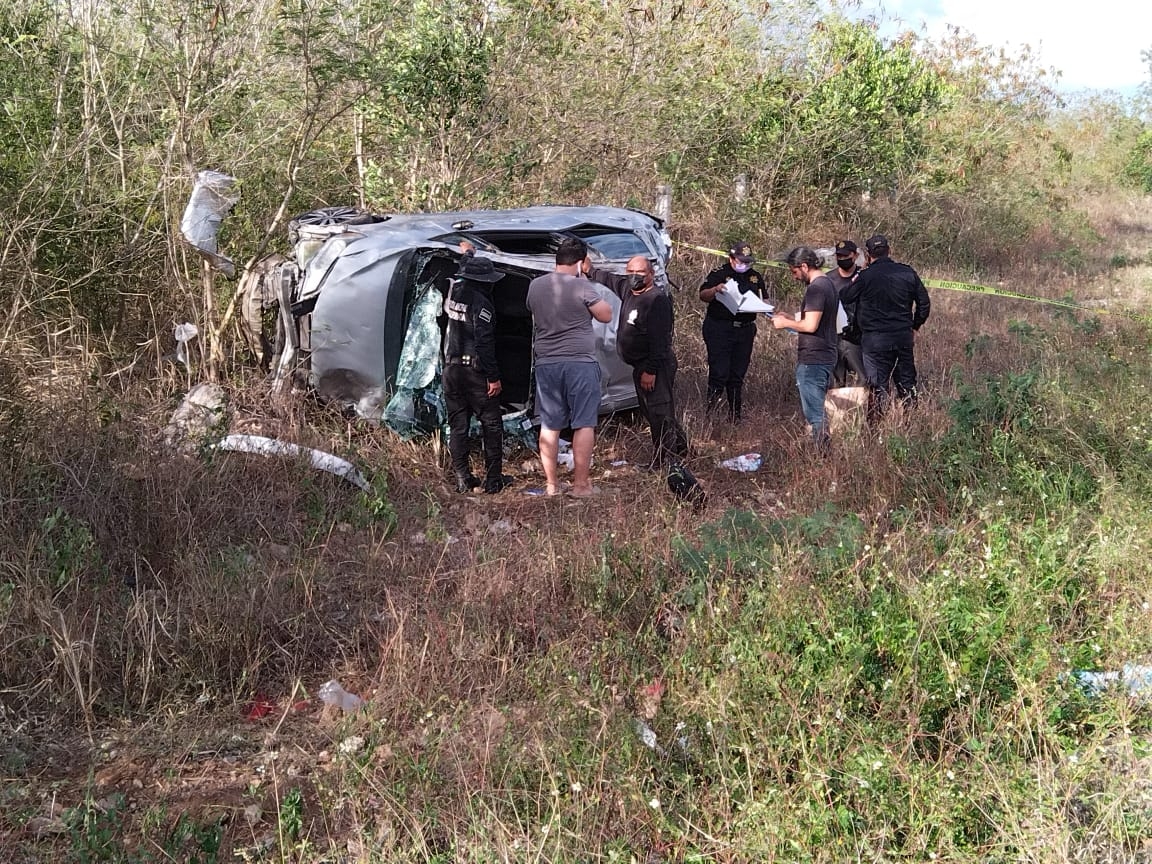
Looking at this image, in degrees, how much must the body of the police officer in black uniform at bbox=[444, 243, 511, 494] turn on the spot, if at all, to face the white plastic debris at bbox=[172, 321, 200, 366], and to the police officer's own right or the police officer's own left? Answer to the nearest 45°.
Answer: approximately 90° to the police officer's own left

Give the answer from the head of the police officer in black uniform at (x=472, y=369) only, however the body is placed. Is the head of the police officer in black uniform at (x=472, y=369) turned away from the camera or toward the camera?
away from the camera

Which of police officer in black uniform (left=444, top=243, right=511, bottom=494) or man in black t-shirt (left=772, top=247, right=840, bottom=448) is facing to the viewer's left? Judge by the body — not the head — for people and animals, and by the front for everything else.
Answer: the man in black t-shirt

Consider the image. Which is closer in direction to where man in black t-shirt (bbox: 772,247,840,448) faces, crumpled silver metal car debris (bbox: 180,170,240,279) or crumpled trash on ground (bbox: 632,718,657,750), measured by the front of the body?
the crumpled silver metal car debris

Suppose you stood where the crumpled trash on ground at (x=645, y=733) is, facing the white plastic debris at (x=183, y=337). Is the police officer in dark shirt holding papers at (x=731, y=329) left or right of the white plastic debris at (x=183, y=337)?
right

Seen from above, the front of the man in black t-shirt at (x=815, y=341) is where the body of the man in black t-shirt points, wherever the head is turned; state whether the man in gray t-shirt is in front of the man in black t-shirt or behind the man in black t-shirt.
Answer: in front

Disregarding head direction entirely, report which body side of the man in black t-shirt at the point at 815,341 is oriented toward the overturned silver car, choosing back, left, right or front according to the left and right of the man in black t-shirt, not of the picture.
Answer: front

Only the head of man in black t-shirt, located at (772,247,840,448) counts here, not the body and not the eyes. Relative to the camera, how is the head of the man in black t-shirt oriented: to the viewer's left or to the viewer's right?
to the viewer's left

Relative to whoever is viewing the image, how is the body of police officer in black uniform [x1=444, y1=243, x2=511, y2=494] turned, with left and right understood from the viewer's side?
facing away from the viewer and to the right of the viewer

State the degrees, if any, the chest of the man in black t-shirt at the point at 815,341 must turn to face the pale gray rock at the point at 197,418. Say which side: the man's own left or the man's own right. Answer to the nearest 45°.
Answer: approximately 45° to the man's own left

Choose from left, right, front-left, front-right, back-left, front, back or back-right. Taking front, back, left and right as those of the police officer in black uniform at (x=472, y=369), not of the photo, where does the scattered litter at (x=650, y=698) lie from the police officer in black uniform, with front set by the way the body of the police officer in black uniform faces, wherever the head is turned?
back-right

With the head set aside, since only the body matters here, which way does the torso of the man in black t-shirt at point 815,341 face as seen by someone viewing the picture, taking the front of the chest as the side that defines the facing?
to the viewer's left

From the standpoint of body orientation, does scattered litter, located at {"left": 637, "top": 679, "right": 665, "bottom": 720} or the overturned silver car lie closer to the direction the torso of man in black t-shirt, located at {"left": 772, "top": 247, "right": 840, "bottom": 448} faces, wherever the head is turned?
the overturned silver car

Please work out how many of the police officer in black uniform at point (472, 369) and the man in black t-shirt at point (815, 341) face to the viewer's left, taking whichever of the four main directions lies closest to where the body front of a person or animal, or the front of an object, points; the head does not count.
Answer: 1
